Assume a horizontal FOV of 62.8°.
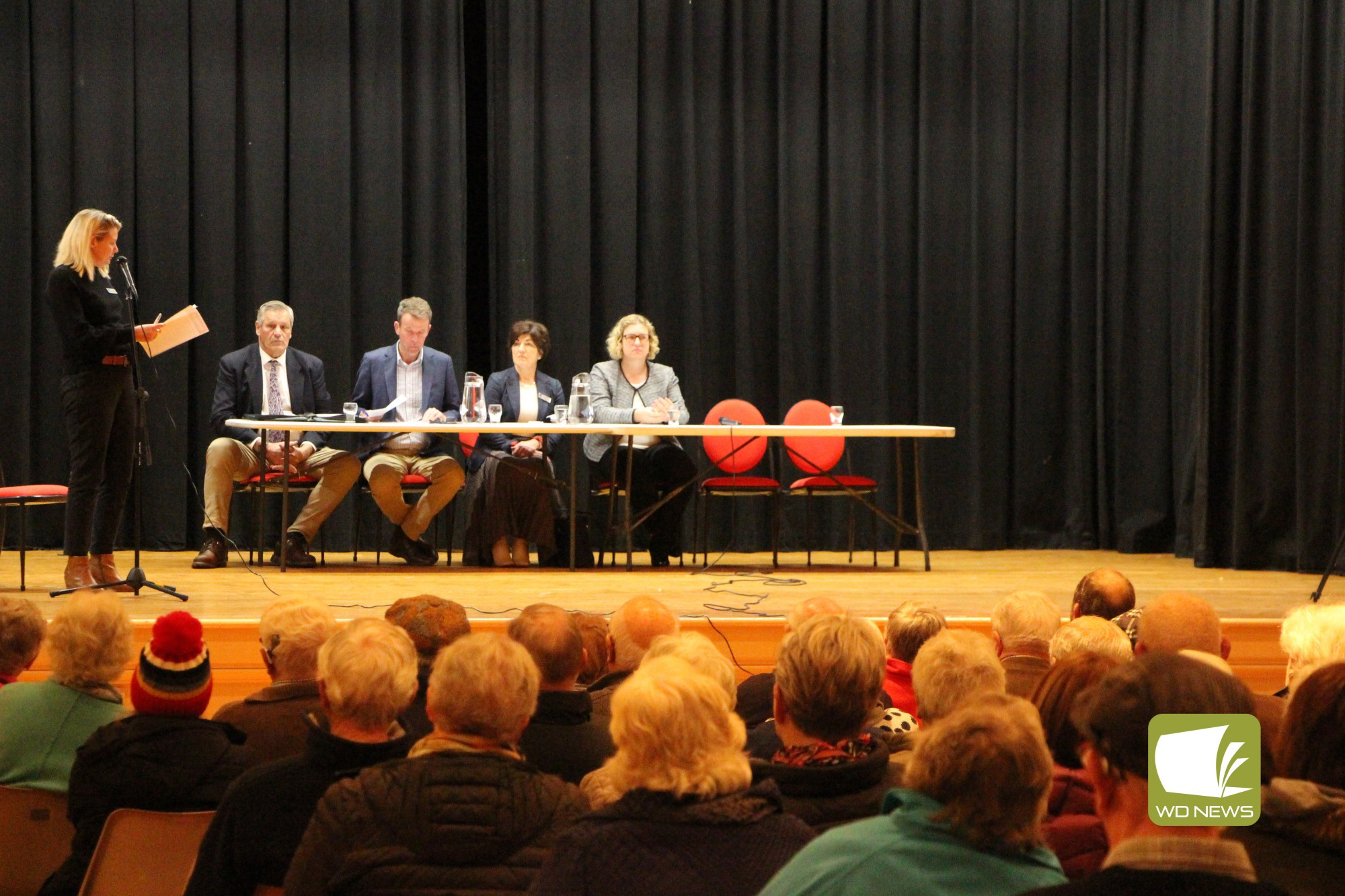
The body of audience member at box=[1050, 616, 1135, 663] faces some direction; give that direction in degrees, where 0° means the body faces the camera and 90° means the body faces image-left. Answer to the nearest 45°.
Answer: approximately 180°

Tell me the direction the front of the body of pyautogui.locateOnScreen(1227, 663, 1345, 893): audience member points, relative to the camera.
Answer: away from the camera

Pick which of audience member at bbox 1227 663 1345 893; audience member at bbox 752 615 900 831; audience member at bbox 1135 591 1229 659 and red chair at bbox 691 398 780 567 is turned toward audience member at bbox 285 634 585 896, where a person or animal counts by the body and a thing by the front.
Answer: the red chair

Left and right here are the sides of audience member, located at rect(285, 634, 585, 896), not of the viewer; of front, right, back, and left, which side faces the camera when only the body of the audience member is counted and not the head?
back

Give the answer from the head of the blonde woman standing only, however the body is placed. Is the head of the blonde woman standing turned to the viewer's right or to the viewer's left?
to the viewer's right

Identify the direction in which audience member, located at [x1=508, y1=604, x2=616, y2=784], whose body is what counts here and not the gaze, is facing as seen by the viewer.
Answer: away from the camera

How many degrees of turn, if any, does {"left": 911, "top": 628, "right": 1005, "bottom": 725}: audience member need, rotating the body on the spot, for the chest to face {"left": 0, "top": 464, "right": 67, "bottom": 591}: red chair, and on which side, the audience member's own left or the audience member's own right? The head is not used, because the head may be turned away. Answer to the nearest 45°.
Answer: approximately 45° to the audience member's own left

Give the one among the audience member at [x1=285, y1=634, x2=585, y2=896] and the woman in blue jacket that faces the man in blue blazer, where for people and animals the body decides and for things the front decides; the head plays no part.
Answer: the audience member

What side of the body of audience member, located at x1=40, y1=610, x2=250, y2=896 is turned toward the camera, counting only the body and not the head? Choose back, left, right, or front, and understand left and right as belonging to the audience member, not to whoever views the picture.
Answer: back

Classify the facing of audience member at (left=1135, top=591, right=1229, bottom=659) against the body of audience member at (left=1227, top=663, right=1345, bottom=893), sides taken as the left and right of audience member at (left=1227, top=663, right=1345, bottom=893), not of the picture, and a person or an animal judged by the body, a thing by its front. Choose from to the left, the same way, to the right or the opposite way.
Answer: the same way

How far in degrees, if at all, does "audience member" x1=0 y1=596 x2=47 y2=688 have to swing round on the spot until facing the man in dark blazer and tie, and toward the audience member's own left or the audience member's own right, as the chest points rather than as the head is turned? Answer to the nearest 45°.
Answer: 0° — they already face them

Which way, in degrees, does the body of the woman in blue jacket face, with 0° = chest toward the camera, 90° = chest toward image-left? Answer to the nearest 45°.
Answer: approximately 0°

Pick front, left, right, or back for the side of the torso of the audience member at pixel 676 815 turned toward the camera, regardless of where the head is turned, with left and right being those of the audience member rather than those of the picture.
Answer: back

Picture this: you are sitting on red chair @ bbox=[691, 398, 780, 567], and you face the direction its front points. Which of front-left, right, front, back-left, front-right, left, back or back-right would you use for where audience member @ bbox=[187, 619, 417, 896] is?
front

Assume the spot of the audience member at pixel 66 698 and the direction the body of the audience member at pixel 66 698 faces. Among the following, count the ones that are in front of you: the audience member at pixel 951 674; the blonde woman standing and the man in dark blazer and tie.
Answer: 2

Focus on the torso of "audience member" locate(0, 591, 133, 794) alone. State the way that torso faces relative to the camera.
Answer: away from the camera

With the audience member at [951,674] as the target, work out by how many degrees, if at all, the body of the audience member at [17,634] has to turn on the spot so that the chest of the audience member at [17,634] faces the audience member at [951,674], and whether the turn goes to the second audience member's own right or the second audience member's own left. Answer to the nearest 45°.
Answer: approximately 135° to the second audience member's own right

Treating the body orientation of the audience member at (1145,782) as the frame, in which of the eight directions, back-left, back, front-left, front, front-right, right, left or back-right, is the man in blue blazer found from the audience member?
front

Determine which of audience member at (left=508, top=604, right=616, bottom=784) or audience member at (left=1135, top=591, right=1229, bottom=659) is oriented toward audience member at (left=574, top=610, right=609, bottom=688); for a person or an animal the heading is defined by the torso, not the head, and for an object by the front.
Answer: audience member at (left=508, top=604, right=616, bottom=784)

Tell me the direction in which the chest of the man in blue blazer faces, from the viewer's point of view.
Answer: toward the camera
